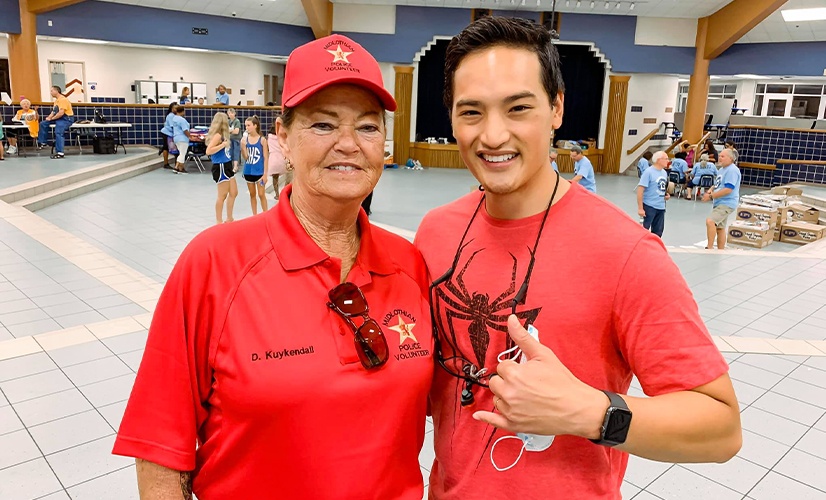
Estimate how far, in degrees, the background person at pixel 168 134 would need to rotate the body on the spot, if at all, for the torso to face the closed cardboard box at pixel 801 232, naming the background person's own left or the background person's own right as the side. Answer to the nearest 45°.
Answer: approximately 45° to the background person's own right

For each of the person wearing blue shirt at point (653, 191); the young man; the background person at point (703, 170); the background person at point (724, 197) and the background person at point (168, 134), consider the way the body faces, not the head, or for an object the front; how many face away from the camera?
1

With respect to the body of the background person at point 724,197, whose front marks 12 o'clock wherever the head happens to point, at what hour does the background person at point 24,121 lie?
the background person at point 24,121 is roughly at 12 o'clock from the background person at point 724,197.

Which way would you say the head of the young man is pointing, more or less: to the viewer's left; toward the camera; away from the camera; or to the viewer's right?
toward the camera

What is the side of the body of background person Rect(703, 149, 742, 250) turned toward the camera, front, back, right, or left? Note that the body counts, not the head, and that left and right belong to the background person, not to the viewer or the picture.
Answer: left

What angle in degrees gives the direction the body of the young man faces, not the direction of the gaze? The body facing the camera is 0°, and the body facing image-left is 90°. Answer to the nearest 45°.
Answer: approximately 45°

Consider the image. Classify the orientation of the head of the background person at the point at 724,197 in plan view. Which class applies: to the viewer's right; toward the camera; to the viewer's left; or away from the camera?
to the viewer's left

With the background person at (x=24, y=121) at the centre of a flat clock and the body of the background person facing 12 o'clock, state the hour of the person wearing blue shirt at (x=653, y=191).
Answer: The person wearing blue shirt is roughly at 11 o'clock from the background person.
